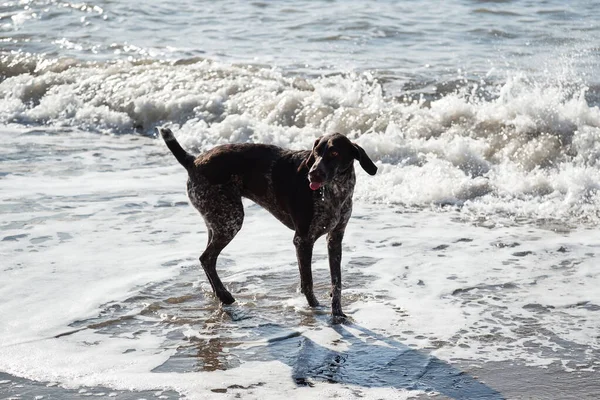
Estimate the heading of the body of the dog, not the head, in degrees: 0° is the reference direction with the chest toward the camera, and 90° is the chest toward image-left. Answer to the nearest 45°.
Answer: approximately 315°
